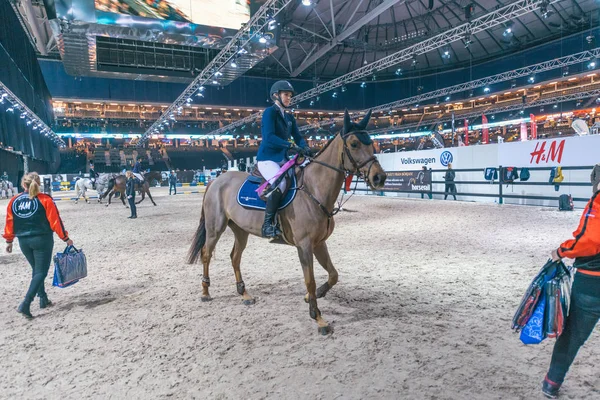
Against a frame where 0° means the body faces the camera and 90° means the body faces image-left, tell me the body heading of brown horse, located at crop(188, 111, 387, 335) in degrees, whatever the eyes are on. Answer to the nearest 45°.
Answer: approximately 315°

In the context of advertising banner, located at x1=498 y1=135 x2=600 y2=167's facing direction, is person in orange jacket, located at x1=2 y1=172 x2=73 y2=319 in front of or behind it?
in front

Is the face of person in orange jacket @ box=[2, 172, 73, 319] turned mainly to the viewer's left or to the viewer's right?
to the viewer's left

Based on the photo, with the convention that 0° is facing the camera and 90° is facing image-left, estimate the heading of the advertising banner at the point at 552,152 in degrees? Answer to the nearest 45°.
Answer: approximately 45°

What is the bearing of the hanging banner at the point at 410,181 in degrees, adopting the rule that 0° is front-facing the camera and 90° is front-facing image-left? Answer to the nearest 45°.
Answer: approximately 0°

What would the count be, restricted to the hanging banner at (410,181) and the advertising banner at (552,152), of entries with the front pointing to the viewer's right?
0

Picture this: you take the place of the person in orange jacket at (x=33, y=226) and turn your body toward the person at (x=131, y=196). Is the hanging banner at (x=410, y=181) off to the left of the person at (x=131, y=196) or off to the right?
right

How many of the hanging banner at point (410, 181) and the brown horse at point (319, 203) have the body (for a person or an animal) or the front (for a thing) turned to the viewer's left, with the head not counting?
0

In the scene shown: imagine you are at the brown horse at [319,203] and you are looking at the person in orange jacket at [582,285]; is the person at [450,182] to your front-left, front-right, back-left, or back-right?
back-left

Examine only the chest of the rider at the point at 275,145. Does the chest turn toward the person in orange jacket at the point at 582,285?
yes

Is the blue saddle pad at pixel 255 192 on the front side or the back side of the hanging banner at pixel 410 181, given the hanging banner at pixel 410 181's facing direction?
on the front side

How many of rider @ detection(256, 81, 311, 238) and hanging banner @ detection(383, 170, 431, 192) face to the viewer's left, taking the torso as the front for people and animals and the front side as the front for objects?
0

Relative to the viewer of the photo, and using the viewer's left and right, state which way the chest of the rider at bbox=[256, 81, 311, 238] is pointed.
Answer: facing the viewer and to the right of the viewer

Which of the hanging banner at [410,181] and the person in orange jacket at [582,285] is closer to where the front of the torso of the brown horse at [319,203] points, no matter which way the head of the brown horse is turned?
the person in orange jacket
